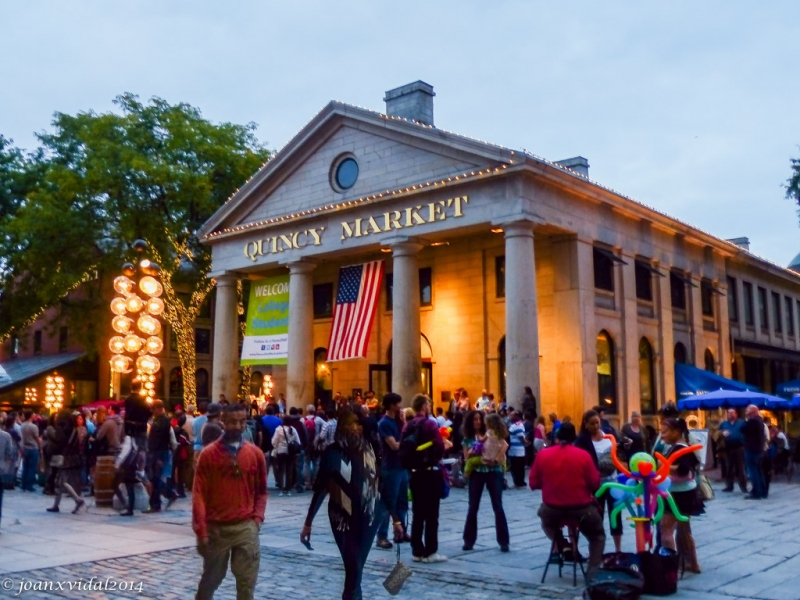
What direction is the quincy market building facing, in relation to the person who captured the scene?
facing the viewer and to the left of the viewer

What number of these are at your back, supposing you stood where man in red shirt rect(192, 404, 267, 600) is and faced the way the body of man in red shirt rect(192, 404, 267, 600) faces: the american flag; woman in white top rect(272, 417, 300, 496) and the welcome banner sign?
3

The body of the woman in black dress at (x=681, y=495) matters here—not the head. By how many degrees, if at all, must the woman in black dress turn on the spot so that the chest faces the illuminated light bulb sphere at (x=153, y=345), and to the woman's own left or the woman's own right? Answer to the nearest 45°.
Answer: approximately 45° to the woman's own right

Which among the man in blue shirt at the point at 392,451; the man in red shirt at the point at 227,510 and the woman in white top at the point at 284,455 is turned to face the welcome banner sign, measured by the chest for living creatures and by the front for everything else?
the woman in white top

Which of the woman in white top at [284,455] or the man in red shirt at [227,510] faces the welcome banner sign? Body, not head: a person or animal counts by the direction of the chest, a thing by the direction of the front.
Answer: the woman in white top

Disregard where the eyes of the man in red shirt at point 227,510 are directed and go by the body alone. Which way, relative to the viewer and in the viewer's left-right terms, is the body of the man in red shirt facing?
facing the viewer

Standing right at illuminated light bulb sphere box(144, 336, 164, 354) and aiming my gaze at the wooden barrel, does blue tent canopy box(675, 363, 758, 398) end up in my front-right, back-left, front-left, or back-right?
back-left

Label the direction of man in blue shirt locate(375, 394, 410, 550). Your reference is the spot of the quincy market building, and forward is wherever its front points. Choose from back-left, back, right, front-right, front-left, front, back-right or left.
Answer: front-left

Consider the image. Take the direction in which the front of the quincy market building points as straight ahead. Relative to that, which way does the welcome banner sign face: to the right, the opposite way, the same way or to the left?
the same way

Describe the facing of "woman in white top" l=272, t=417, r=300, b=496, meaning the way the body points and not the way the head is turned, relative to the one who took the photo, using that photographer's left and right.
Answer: facing away from the viewer

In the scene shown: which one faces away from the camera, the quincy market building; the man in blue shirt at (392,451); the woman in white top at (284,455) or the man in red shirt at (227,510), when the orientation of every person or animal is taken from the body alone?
the woman in white top

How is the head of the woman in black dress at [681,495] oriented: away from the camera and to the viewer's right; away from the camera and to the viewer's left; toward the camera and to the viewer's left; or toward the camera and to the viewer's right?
toward the camera and to the viewer's left

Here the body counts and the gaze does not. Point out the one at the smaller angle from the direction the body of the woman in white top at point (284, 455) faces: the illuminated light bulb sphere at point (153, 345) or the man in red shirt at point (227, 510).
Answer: the illuminated light bulb sphere

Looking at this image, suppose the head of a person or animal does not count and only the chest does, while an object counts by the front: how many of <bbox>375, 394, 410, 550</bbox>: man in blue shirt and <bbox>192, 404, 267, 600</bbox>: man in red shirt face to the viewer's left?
0

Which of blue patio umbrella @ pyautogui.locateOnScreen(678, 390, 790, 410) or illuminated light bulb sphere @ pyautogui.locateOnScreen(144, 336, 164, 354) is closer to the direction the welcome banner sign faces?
the illuminated light bulb sphere
